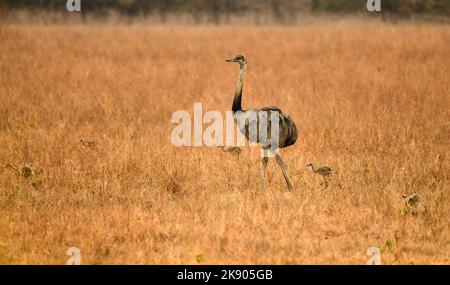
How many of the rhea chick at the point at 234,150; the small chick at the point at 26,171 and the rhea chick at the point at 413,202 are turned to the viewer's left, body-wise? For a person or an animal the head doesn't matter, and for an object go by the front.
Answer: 3

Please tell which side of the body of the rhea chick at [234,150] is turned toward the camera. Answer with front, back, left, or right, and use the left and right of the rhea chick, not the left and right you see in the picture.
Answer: left

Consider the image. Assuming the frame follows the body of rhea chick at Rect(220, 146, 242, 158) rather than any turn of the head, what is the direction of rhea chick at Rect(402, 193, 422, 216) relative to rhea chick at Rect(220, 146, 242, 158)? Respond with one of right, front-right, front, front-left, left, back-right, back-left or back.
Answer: back-left

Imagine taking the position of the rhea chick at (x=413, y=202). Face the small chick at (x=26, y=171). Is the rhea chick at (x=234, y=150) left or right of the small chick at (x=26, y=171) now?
right

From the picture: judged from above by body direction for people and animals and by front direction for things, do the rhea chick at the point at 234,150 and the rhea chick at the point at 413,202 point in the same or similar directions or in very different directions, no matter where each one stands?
same or similar directions

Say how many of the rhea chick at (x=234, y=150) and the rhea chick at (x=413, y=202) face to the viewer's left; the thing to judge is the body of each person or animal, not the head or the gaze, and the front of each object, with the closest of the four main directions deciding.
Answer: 2

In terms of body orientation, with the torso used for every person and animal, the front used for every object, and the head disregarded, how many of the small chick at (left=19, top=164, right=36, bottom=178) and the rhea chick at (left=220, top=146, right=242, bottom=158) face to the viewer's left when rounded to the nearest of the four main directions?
2

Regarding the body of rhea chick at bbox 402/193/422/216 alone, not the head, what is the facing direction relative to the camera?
to the viewer's left

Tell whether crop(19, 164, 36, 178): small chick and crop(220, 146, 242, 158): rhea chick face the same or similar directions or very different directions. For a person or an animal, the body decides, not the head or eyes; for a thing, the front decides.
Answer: same or similar directions

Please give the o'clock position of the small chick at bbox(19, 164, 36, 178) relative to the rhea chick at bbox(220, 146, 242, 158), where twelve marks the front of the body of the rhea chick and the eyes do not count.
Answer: The small chick is roughly at 11 o'clock from the rhea chick.

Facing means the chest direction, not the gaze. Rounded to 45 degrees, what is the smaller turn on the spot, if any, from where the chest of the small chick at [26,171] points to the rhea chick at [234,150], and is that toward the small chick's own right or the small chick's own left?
approximately 180°

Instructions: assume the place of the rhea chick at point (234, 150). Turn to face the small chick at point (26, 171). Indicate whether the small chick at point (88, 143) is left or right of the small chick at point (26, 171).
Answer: right

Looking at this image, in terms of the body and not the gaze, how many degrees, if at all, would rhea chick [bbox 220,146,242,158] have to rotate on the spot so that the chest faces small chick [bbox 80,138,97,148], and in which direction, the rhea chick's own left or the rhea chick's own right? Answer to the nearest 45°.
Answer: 0° — it already faces it

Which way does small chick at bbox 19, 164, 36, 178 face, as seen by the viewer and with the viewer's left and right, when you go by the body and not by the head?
facing to the left of the viewer

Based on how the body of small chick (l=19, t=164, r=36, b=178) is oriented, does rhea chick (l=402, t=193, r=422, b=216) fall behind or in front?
behind
